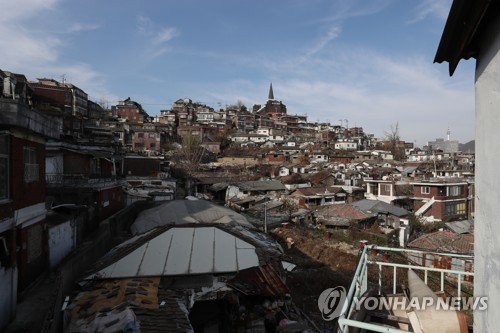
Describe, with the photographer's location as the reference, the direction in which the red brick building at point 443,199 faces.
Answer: facing the viewer and to the right of the viewer

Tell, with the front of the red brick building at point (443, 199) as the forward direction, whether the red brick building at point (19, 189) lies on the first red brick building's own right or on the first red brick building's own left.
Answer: on the first red brick building's own right
